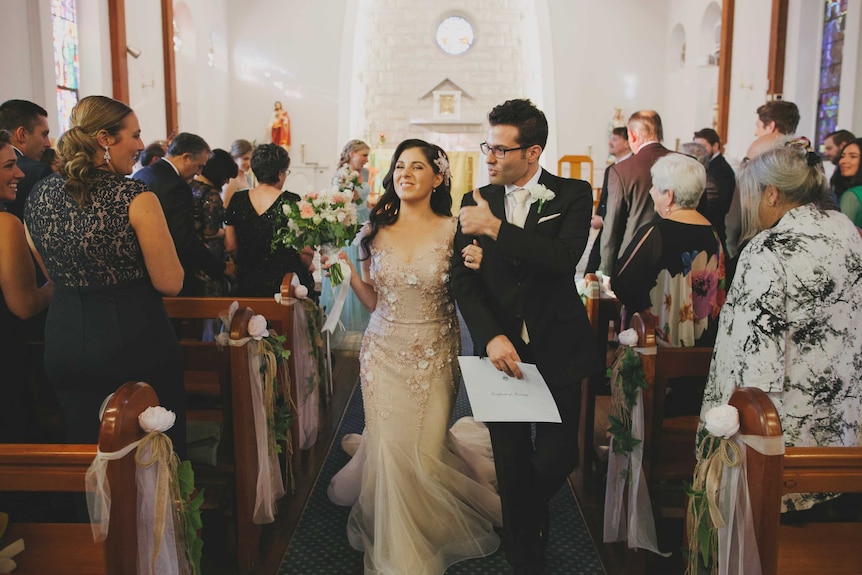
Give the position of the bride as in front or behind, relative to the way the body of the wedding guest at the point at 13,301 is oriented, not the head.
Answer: in front

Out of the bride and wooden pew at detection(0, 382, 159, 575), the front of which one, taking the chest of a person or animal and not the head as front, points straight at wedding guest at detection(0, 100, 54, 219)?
the wooden pew

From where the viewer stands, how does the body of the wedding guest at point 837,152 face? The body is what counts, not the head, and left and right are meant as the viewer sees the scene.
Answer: facing to the left of the viewer

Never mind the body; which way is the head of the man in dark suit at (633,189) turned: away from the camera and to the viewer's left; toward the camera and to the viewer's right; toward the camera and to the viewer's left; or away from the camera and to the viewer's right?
away from the camera and to the viewer's left

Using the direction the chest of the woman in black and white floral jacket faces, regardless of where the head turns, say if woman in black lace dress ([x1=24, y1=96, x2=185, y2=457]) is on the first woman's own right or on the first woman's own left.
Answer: on the first woman's own left

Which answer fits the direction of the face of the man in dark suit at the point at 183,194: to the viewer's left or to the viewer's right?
to the viewer's right

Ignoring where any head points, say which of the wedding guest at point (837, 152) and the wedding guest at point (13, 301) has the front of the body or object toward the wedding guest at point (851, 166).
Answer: the wedding guest at point (13, 301)

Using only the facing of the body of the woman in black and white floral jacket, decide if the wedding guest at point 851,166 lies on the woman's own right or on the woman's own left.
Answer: on the woman's own right

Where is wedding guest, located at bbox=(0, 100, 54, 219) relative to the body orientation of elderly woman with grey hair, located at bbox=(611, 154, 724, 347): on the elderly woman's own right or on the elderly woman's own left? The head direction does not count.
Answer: on the elderly woman's own left

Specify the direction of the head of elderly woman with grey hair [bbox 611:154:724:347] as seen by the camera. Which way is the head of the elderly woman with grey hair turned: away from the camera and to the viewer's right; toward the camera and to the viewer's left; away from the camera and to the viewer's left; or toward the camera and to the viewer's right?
away from the camera and to the viewer's left

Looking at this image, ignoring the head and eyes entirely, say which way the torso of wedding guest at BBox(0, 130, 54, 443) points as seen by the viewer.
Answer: to the viewer's right

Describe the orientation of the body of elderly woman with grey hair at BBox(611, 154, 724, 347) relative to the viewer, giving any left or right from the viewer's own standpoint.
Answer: facing away from the viewer and to the left of the viewer

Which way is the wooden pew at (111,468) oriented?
away from the camera

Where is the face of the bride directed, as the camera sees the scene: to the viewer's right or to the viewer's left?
to the viewer's left

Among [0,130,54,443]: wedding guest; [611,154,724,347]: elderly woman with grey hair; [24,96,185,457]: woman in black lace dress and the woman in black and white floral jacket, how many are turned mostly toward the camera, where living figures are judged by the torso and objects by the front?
0

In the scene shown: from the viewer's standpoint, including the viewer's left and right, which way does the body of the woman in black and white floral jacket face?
facing away from the viewer and to the left of the viewer

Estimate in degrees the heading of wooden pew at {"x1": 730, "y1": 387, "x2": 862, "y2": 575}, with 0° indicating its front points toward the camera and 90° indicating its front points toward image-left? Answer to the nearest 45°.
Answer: approximately 180°

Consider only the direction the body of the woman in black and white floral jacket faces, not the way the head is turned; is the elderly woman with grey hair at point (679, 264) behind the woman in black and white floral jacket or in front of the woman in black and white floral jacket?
in front

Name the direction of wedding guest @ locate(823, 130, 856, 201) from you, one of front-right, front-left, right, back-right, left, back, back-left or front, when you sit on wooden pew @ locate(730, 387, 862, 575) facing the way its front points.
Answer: front

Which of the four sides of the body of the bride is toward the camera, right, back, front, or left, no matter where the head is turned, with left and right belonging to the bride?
front
